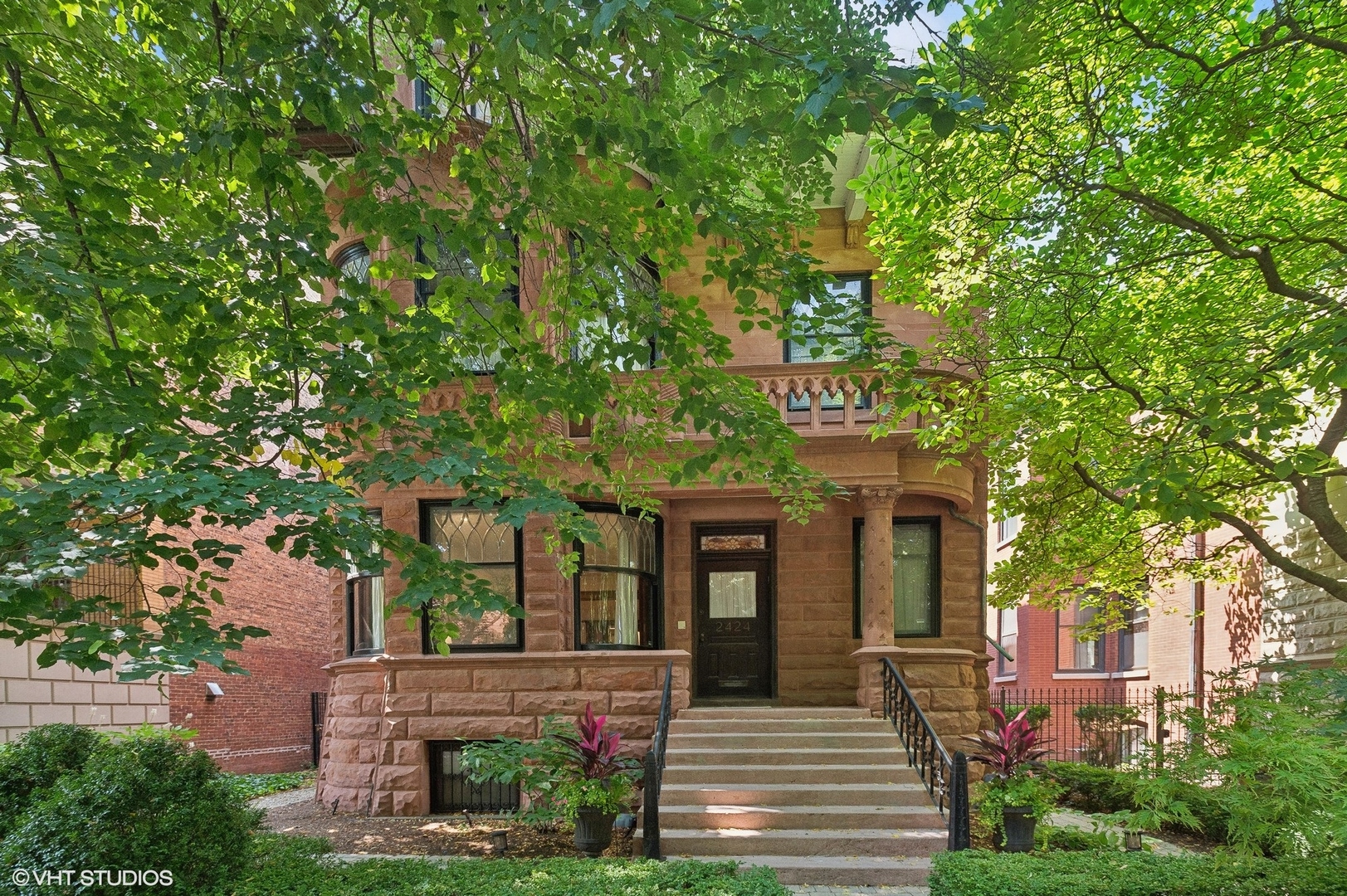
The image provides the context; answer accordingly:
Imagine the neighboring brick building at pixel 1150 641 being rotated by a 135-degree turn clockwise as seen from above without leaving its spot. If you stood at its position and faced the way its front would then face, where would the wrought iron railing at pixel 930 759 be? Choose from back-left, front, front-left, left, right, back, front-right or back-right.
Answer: back-left

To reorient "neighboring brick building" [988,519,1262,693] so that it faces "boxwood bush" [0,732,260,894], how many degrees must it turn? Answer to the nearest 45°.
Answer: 0° — it already faces it

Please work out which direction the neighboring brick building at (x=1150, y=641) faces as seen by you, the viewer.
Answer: facing the viewer

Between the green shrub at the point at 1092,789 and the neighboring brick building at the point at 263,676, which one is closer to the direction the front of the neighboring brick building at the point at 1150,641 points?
the green shrub

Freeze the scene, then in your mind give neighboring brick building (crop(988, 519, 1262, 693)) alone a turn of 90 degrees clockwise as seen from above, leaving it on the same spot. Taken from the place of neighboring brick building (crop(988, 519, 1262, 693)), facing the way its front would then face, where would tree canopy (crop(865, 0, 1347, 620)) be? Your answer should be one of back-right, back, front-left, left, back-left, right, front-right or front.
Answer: left

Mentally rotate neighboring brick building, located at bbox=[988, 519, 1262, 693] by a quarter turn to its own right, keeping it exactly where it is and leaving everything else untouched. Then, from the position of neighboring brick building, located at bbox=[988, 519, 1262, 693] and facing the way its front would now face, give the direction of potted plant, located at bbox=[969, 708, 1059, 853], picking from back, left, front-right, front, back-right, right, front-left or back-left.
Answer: left

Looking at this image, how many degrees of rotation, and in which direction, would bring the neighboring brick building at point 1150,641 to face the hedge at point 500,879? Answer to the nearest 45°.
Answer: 0° — it already faces it
